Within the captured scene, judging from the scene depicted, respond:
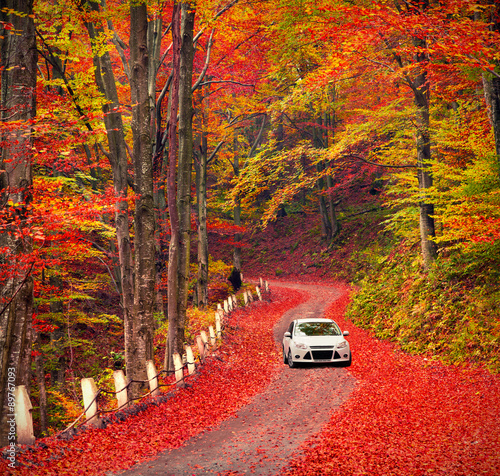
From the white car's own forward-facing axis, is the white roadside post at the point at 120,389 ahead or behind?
ahead

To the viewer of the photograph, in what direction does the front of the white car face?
facing the viewer

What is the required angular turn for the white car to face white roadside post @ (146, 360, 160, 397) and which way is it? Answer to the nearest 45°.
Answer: approximately 45° to its right

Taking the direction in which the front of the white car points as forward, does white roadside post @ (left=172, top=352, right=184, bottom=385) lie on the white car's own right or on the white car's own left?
on the white car's own right

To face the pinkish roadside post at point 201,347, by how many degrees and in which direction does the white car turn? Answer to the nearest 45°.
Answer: approximately 90° to its right
